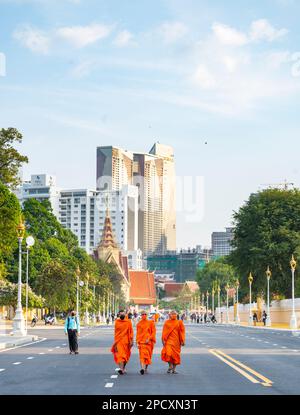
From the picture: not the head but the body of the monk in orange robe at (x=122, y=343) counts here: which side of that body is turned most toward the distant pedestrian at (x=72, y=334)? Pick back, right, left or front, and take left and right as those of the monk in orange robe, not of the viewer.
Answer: back

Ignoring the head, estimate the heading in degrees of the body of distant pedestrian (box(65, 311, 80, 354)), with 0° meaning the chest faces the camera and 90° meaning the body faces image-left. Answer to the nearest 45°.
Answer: approximately 0°

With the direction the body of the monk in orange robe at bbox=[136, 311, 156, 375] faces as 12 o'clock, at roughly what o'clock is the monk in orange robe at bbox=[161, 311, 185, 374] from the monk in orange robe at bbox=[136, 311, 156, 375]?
the monk in orange robe at bbox=[161, 311, 185, 374] is roughly at 9 o'clock from the monk in orange robe at bbox=[136, 311, 156, 375].

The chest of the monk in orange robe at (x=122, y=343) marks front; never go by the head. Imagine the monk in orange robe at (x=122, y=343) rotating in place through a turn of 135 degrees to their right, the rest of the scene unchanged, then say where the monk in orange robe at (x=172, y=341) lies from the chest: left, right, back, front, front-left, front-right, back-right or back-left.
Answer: back-right

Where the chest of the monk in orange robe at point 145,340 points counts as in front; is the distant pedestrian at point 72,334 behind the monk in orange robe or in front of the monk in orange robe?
behind

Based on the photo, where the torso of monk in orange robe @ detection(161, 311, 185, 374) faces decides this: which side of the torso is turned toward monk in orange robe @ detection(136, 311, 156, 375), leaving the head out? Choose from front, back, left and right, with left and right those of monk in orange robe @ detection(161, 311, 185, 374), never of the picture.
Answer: right
